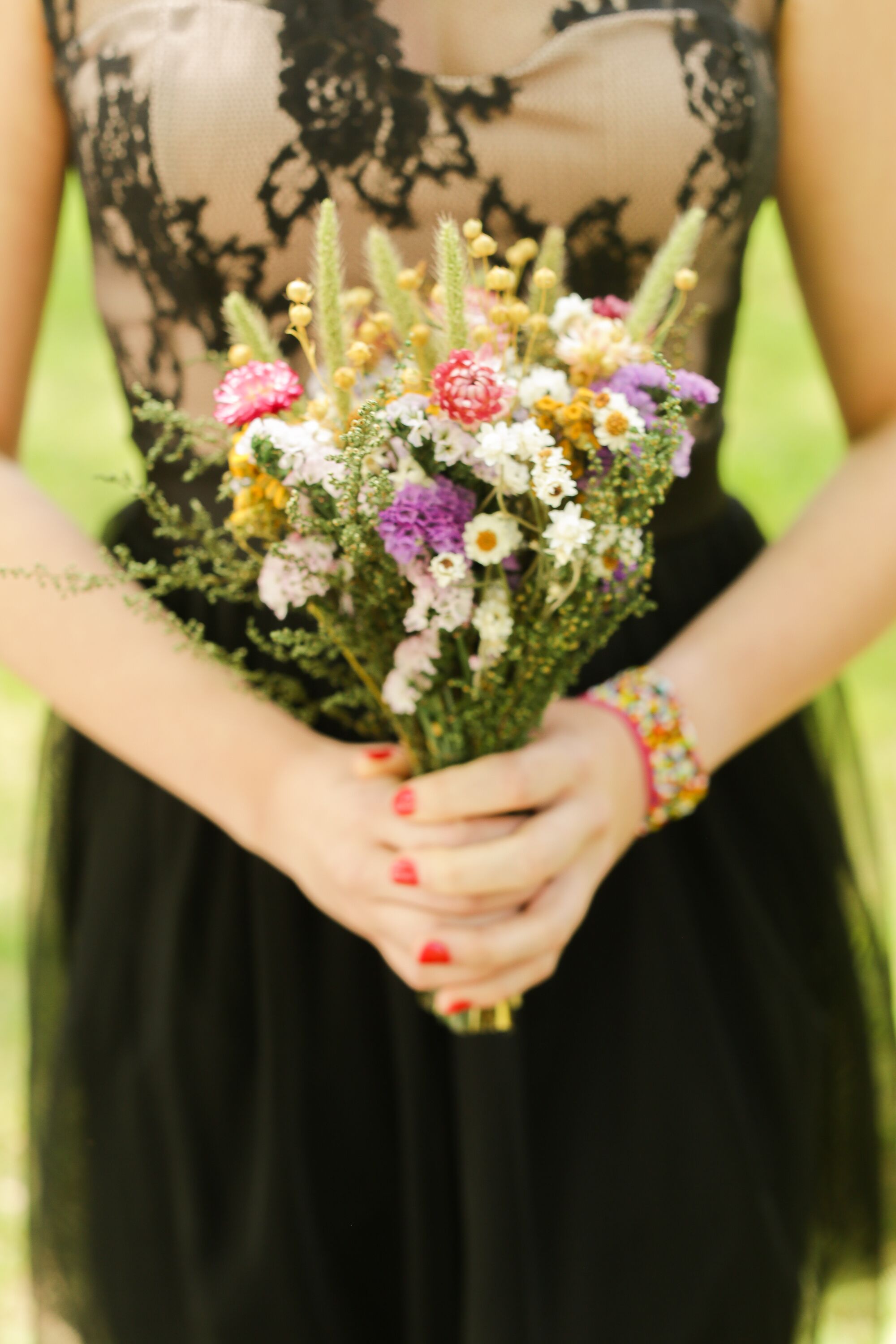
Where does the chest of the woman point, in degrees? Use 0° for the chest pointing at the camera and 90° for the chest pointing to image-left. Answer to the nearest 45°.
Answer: approximately 0°
